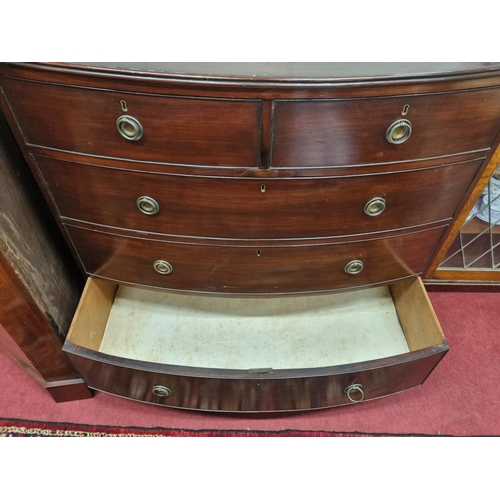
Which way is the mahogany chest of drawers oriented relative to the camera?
toward the camera
